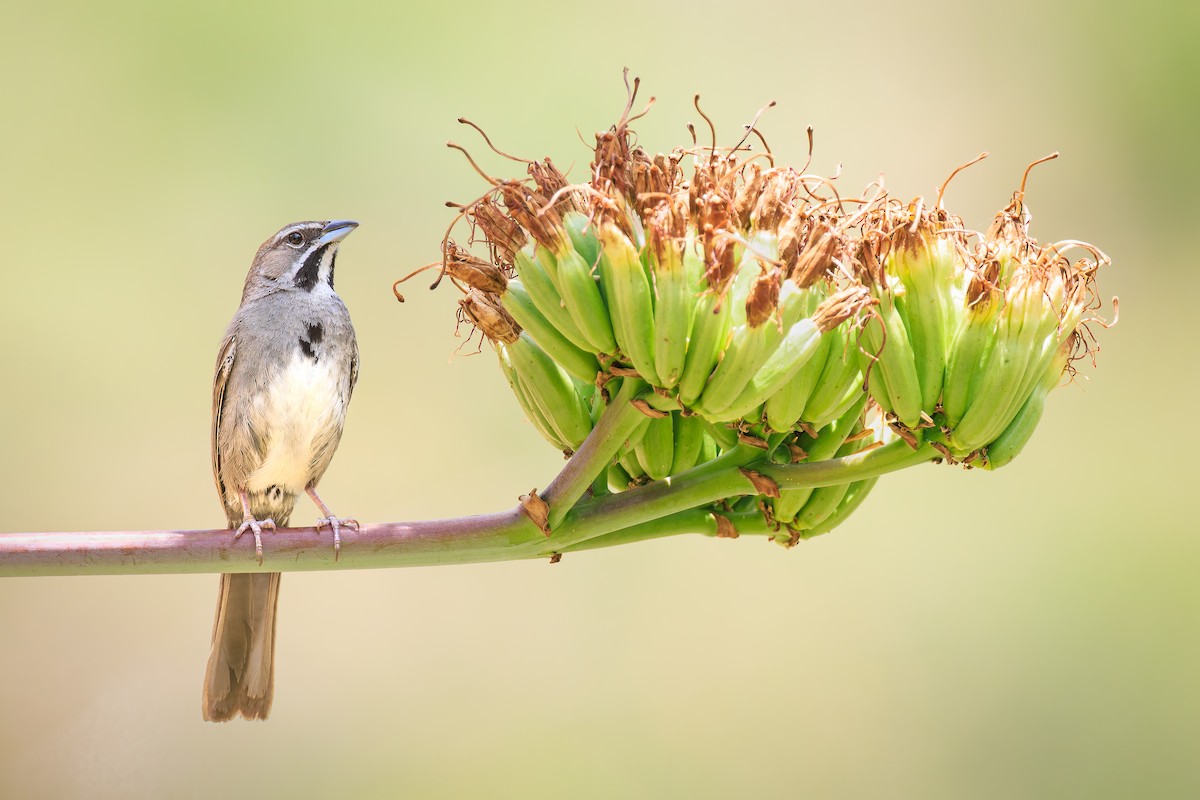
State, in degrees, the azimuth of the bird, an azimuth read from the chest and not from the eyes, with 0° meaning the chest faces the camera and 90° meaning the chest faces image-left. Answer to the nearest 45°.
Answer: approximately 315°
